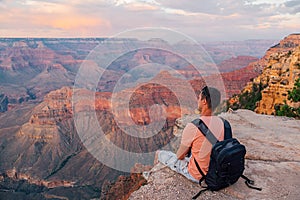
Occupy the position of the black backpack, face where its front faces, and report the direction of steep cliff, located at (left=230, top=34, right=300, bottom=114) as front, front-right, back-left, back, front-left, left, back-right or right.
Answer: back-left

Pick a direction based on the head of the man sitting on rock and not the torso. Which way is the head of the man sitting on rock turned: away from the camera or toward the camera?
away from the camera

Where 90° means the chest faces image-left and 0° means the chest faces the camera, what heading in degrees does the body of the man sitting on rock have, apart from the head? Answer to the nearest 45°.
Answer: approximately 135°

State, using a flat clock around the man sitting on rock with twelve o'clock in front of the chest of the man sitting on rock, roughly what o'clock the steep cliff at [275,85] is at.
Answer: The steep cliff is roughly at 2 o'clock from the man sitting on rock.

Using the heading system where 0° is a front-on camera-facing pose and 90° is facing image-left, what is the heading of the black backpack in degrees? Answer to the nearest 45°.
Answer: approximately 315°
